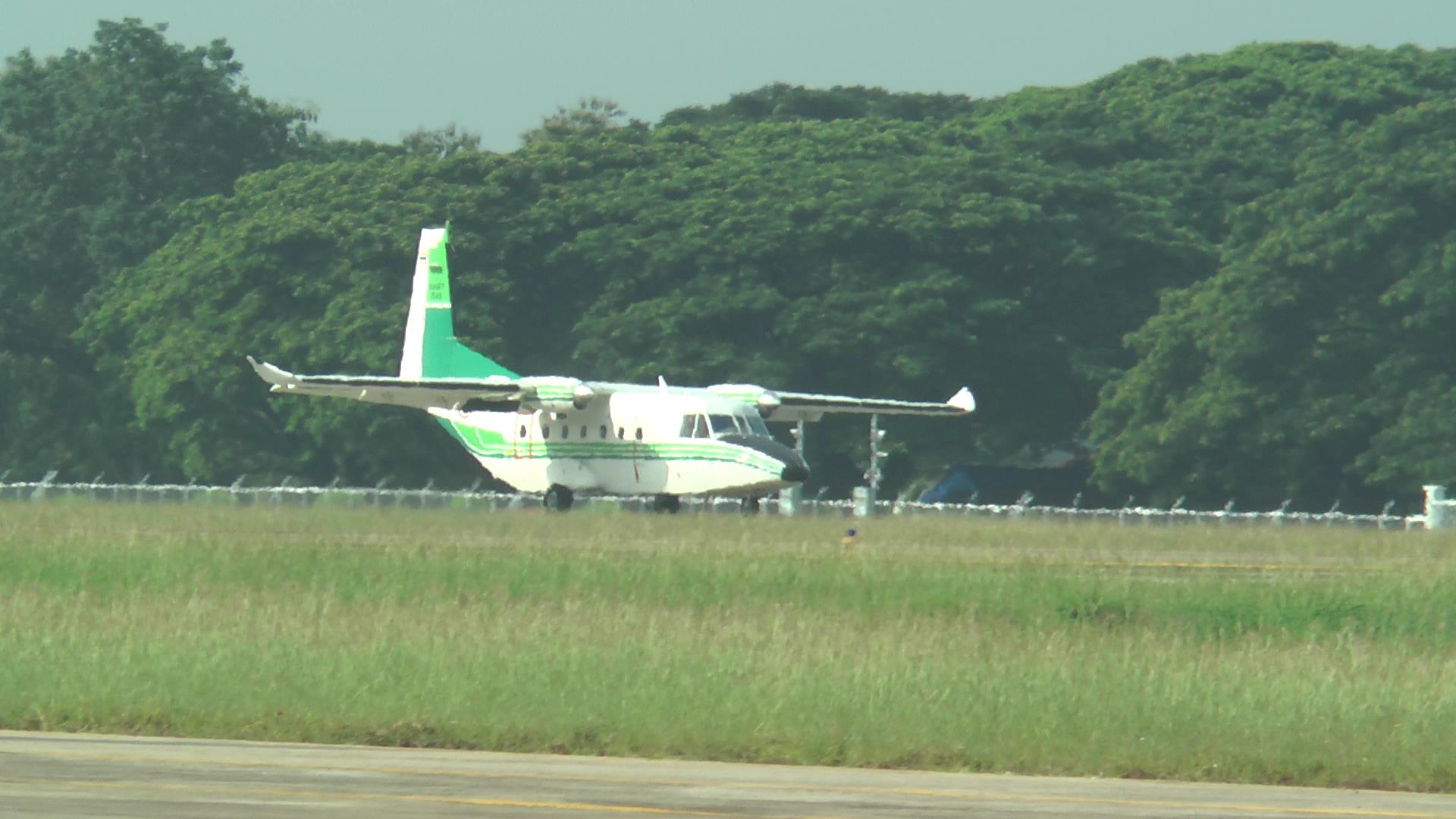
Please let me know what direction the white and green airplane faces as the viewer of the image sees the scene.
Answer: facing the viewer and to the right of the viewer
